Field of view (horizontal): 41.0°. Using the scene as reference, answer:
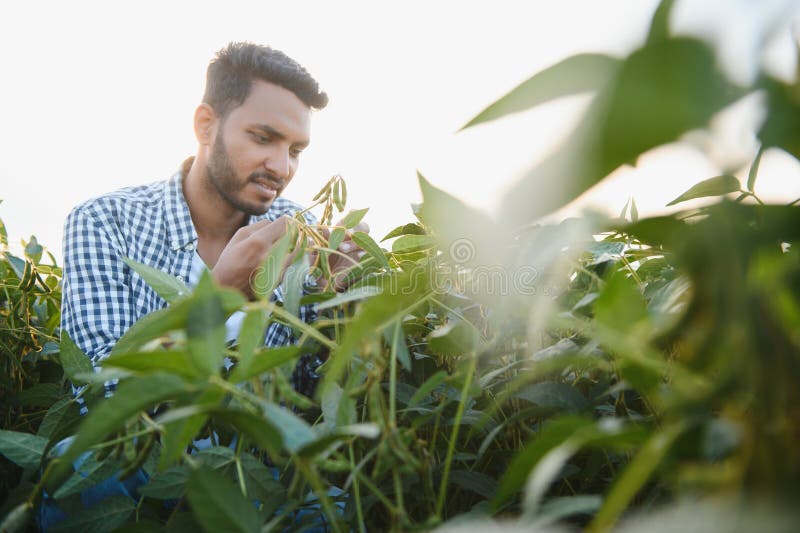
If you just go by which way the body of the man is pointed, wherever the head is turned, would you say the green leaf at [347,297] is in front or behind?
in front

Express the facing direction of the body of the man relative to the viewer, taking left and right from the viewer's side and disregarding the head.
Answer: facing the viewer and to the right of the viewer

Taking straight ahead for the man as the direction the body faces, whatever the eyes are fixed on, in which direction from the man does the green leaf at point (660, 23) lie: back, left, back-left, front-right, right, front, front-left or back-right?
front-right

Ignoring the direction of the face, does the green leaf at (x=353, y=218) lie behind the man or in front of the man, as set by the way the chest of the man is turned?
in front
